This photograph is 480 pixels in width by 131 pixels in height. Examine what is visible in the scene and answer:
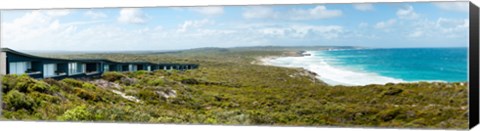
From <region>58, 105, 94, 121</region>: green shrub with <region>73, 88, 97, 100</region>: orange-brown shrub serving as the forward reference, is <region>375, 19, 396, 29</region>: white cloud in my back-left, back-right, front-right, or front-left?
front-right

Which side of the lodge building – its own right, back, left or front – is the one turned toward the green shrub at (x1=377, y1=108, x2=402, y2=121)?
front

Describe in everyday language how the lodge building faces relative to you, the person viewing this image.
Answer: facing the viewer and to the right of the viewer
